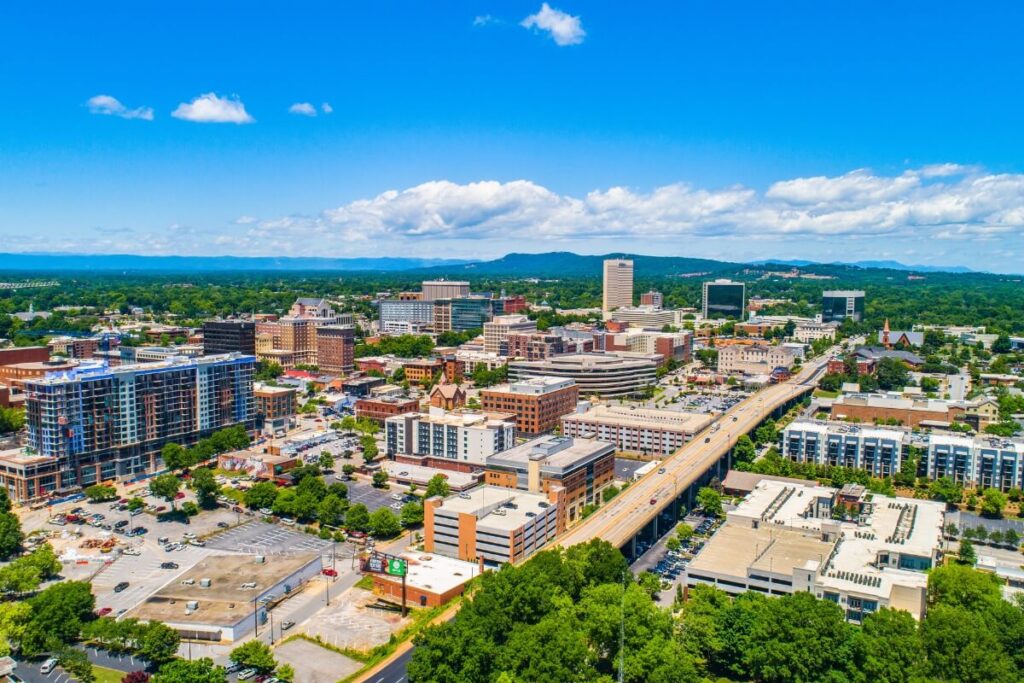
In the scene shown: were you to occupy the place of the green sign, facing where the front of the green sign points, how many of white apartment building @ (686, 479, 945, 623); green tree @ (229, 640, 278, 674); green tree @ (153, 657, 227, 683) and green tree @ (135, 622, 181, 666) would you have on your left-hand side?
1

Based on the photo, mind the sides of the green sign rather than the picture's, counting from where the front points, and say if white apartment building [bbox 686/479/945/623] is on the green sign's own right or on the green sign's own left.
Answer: on the green sign's own left

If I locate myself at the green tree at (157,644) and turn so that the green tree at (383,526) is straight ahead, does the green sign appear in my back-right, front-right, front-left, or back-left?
front-right

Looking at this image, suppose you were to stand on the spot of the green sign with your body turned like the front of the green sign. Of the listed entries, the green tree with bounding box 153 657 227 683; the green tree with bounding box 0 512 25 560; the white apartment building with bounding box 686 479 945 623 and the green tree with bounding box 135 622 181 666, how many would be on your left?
1

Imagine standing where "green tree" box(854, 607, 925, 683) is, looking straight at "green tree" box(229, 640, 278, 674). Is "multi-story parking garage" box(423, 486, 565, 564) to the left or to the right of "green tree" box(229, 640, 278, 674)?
right

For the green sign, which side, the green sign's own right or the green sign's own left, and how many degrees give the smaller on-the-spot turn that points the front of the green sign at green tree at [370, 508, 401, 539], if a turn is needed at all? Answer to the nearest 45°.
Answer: approximately 180°

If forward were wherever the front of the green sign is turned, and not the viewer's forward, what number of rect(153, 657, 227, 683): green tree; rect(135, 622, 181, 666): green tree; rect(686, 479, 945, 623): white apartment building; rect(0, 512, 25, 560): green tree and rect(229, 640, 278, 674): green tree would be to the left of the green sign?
1

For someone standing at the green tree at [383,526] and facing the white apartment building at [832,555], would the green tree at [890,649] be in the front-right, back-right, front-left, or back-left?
front-right

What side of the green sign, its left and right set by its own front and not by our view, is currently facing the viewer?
front

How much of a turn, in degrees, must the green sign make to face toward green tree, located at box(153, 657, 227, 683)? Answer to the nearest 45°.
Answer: approximately 45° to its right

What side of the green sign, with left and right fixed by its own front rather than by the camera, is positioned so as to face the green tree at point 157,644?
right

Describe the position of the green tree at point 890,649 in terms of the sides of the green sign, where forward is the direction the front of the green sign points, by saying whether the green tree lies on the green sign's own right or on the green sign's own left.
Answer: on the green sign's own left

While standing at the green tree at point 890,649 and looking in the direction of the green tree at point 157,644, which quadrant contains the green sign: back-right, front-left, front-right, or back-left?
front-right

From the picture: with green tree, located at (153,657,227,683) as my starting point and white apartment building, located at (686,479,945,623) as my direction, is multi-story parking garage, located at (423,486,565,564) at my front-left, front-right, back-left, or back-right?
front-left

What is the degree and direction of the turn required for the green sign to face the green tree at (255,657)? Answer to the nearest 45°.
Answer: approximately 45° to its right

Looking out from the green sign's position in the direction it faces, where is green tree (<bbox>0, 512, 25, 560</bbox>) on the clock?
The green tree is roughly at 4 o'clock from the green sign.
